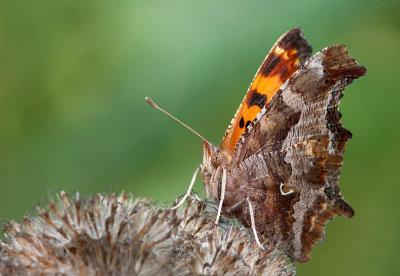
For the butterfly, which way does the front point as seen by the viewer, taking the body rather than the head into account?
to the viewer's left
